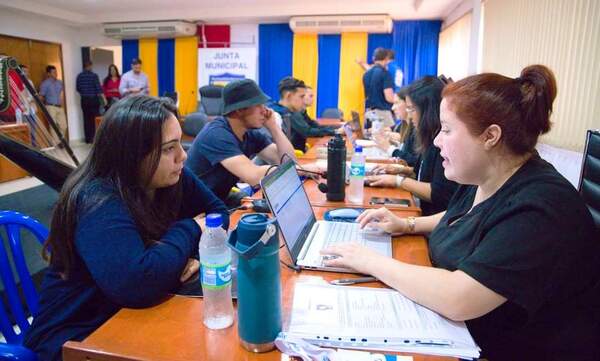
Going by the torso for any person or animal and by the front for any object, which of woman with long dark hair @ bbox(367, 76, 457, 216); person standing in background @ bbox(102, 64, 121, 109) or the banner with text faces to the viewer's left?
the woman with long dark hair

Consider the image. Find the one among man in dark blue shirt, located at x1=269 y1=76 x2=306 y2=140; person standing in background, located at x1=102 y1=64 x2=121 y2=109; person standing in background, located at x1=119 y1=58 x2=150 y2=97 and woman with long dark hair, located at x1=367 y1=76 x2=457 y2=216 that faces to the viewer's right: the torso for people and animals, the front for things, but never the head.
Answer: the man in dark blue shirt

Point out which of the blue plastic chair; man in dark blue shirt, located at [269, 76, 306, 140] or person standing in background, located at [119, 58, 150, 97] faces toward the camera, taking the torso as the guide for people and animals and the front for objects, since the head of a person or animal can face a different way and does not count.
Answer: the person standing in background

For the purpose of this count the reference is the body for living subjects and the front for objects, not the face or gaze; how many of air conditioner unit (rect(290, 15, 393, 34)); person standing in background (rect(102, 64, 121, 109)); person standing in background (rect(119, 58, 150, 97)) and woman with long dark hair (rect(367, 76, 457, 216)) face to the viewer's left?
1

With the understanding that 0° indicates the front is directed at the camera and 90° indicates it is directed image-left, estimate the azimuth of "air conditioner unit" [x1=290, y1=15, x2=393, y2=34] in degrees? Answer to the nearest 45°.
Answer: approximately 0°

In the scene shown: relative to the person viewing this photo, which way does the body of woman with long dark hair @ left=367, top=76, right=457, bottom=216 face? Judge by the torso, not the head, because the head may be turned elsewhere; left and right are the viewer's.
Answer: facing to the left of the viewer

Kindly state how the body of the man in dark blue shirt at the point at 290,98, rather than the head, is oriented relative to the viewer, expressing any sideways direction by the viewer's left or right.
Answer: facing to the right of the viewer

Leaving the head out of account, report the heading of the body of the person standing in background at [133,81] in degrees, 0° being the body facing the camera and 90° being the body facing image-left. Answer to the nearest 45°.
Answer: approximately 0°

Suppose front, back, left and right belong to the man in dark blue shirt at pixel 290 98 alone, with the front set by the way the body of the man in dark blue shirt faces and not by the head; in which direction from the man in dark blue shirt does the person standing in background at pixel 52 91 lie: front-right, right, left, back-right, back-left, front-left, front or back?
back-left

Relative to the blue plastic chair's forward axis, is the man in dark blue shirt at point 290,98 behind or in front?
in front

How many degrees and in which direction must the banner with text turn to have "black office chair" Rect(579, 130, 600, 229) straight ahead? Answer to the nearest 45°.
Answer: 0° — it already faces it

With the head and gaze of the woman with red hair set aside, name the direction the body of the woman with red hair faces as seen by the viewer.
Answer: to the viewer's left

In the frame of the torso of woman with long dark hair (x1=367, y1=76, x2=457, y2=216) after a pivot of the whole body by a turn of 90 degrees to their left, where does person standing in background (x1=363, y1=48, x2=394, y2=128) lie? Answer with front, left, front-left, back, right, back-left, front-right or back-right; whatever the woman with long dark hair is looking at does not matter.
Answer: back
